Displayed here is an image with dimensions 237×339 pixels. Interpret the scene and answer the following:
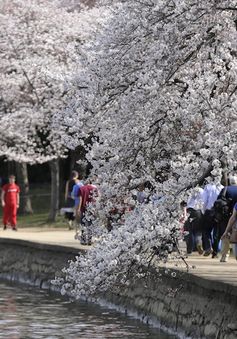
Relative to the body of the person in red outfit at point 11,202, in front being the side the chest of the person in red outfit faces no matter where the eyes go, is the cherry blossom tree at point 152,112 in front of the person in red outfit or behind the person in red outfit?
in front

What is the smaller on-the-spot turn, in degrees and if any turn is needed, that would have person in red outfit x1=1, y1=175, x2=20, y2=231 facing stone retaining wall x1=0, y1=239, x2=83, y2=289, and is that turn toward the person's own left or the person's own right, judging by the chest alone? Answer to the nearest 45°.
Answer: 0° — they already face it

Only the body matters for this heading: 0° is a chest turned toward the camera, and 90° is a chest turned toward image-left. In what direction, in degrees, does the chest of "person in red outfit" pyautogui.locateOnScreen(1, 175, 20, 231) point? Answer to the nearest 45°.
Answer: approximately 0°

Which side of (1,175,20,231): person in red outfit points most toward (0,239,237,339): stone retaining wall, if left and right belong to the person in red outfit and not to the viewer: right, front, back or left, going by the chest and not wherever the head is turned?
front
